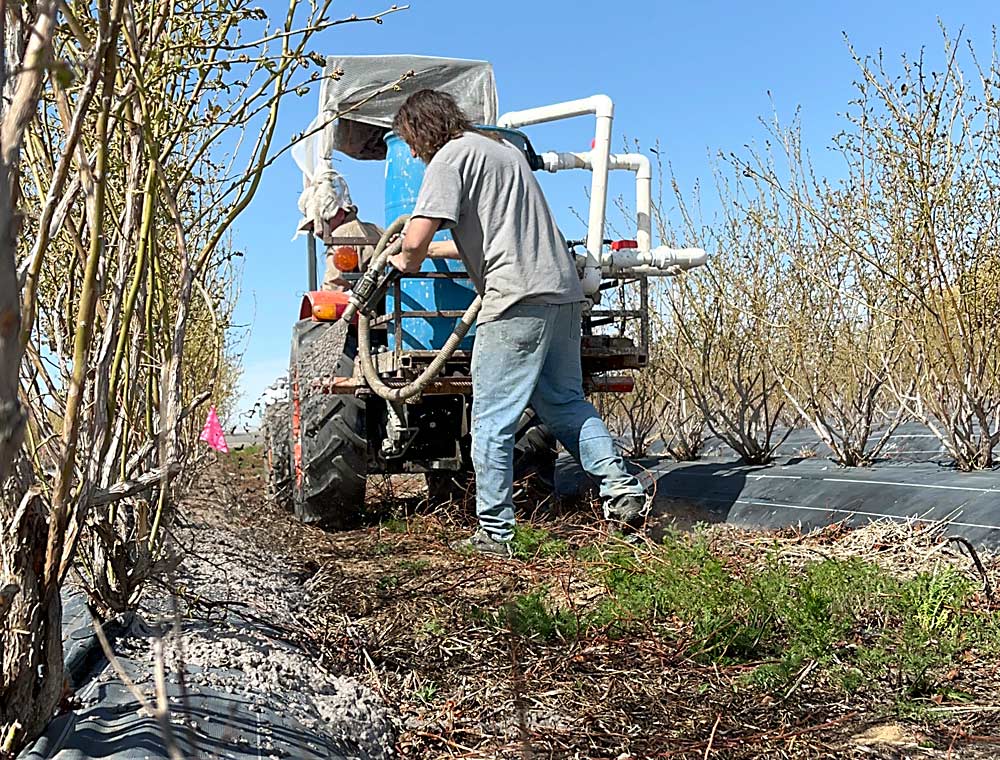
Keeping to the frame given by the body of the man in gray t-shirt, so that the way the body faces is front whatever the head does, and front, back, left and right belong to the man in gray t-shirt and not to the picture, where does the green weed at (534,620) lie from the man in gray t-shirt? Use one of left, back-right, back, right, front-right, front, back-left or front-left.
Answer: back-left

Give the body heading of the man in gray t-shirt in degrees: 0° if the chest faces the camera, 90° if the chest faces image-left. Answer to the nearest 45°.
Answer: approximately 135°

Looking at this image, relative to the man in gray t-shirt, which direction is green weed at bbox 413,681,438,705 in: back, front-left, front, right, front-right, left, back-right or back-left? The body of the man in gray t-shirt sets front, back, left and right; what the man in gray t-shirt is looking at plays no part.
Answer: back-left

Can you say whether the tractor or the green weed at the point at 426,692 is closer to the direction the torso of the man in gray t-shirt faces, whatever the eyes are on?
the tractor

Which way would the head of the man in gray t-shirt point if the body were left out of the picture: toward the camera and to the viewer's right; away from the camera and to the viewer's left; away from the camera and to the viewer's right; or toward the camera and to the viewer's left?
away from the camera and to the viewer's left
